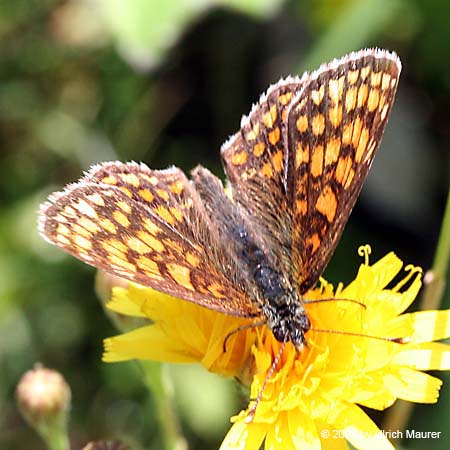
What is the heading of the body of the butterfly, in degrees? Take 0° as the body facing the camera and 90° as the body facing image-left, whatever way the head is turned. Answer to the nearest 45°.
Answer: approximately 315°
